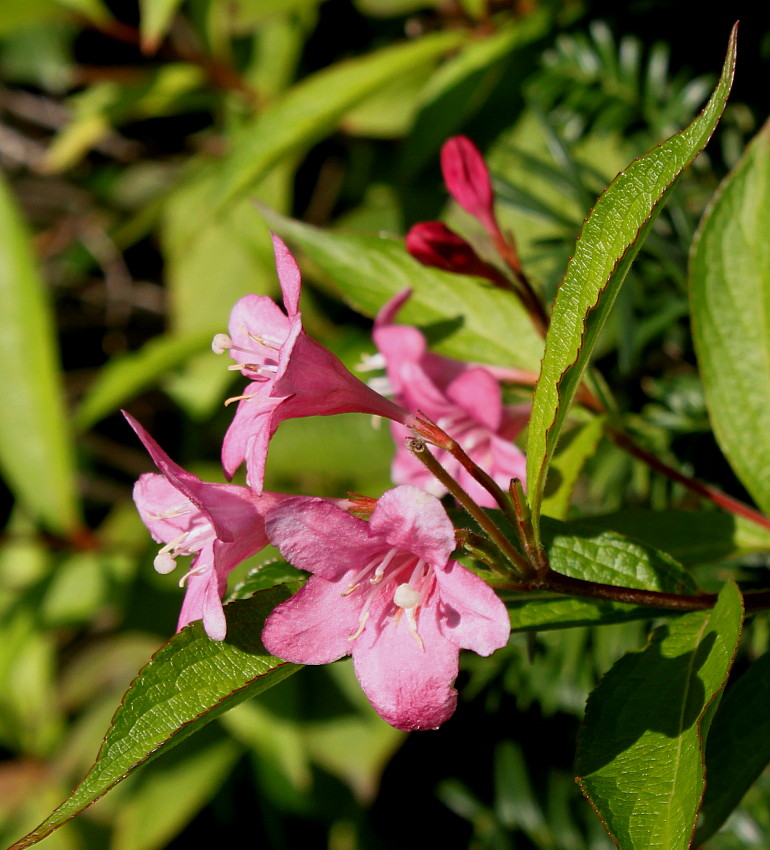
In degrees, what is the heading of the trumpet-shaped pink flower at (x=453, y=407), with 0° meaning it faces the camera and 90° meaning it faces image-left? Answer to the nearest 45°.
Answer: approximately 45°

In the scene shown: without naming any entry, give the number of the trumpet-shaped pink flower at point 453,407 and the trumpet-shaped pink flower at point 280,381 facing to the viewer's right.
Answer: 0

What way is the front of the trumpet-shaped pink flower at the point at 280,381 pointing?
to the viewer's left

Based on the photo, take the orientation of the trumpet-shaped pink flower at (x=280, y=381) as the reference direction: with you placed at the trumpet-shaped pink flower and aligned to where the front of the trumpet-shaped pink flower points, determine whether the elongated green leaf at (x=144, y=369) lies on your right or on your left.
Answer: on your right

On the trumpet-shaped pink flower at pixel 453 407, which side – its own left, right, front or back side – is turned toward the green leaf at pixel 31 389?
right
